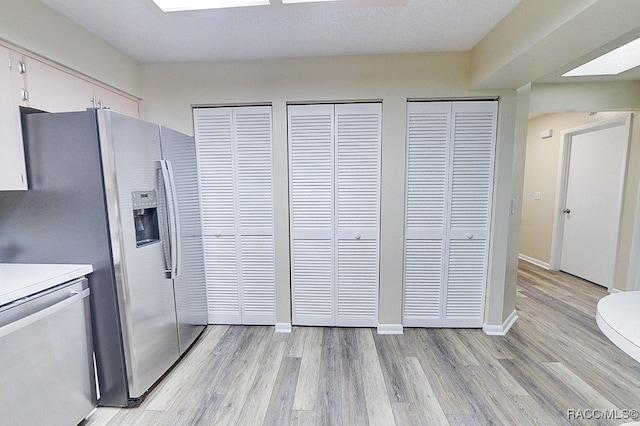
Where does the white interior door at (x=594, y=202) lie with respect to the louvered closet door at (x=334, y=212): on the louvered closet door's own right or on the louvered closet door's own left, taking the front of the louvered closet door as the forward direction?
on the louvered closet door's own left

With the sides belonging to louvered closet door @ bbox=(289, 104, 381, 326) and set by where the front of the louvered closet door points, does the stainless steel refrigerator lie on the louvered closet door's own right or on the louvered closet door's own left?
on the louvered closet door's own right

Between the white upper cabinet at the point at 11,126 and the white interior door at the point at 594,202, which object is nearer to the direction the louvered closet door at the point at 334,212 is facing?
the white upper cabinet

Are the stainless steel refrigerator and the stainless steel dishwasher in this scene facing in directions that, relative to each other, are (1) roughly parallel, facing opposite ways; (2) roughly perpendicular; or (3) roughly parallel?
roughly parallel

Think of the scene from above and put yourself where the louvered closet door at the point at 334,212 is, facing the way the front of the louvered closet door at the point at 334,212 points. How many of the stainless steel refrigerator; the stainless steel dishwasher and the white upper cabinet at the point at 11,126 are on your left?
0

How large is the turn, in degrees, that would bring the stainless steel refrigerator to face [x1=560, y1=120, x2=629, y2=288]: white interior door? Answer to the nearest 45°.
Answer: approximately 45° to its left

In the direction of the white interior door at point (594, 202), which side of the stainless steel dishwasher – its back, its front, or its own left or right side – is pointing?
front

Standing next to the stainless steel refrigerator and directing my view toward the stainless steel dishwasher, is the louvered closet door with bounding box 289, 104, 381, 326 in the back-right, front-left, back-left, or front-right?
back-left

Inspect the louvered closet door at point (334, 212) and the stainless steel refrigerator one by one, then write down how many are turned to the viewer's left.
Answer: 0

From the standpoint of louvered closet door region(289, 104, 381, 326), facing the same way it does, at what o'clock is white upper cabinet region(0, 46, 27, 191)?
The white upper cabinet is roughly at 2 o'clock from the louvered closet door.

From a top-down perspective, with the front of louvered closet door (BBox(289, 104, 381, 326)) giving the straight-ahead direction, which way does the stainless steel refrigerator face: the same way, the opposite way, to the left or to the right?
to the left

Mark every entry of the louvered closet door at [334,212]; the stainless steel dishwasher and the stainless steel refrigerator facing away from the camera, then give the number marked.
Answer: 0

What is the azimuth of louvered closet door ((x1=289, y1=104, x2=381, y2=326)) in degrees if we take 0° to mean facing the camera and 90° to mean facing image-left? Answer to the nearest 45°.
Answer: approximately 0°

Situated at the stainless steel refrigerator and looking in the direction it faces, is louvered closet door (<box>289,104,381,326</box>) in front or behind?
in front

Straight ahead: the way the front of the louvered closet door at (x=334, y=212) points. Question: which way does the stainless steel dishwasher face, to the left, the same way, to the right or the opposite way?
to the left

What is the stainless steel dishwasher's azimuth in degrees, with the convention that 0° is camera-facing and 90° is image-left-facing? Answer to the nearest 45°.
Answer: approximately 315°
